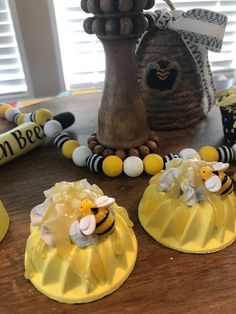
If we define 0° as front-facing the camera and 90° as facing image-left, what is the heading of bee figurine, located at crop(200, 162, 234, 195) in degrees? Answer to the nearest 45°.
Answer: approximately 90°

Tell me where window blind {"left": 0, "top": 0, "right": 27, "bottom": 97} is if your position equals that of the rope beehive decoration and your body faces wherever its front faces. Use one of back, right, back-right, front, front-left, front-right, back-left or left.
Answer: back-right

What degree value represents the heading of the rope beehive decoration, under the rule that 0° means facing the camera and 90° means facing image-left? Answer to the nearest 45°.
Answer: approximately 0°

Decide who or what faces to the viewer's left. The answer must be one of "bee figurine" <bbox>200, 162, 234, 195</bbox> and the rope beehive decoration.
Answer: the bee figurine
